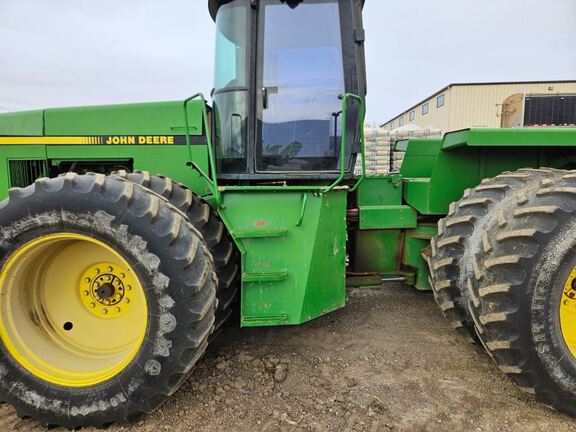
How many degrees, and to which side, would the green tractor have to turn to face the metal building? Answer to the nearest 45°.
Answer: approximately 135° to its right

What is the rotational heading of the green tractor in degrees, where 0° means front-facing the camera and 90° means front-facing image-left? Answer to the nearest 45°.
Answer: approximately 90°

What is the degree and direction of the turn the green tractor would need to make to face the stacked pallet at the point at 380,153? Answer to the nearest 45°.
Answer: approximately 90° to its right
